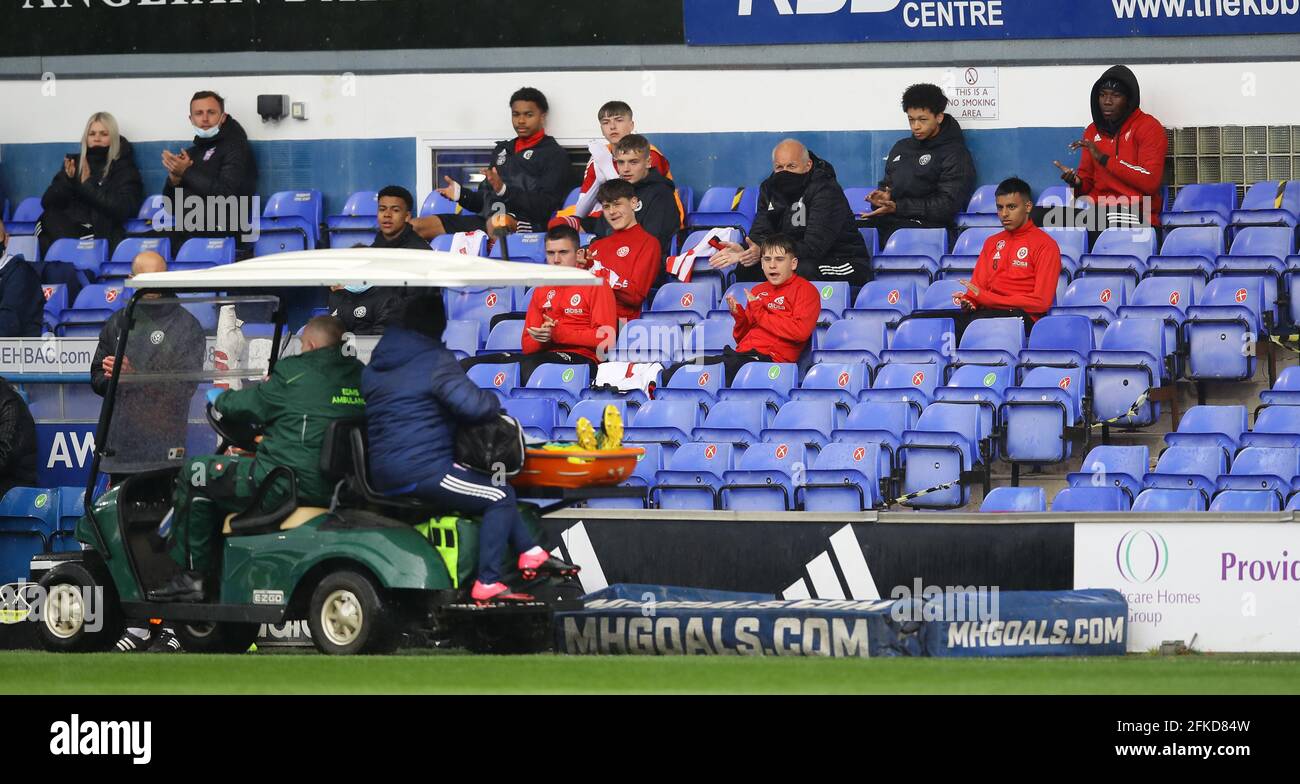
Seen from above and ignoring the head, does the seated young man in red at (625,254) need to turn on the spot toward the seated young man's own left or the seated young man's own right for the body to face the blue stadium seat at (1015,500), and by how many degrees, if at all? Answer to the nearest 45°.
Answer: approximately 90° to the seated young man's own left

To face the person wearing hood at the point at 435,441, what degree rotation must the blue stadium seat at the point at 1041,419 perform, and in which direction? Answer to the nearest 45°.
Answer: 0° — it already faces them

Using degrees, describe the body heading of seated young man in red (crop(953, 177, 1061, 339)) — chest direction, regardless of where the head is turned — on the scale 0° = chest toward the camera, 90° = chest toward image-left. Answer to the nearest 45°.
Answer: approximately 45°

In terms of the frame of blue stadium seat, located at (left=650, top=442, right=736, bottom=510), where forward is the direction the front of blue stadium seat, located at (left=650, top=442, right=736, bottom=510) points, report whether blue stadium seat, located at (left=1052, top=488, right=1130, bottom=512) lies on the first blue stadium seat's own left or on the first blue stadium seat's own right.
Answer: on the first blue stadium seat's own left

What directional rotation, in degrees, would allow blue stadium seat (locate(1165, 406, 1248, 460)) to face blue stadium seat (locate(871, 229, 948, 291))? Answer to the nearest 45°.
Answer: approximately 90° to its right

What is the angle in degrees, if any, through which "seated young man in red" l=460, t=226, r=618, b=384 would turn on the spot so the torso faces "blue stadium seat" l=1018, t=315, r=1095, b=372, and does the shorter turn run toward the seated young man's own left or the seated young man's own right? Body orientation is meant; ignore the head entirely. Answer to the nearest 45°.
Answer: approximately 135° to the seated young man's own left

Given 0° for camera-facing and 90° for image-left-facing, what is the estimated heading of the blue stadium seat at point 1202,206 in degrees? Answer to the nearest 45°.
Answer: approximately 45°
